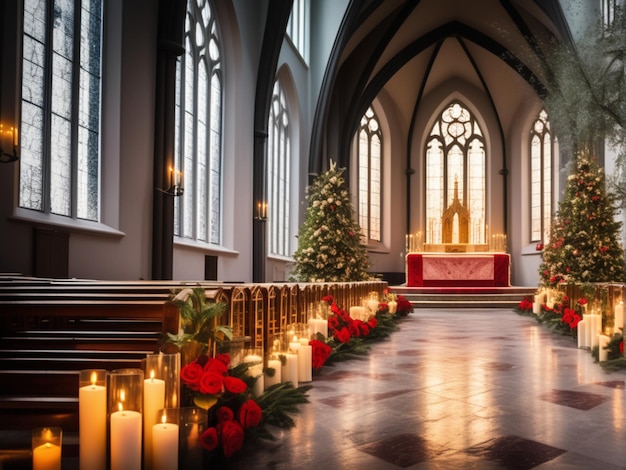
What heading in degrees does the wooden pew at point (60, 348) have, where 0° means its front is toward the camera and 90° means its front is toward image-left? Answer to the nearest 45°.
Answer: approximately 180°

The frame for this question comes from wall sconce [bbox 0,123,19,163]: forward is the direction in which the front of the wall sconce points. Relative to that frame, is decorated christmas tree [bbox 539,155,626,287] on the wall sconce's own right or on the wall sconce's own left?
on the wall sconce's own left

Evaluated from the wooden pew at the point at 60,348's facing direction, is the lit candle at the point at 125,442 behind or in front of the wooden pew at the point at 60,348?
behind

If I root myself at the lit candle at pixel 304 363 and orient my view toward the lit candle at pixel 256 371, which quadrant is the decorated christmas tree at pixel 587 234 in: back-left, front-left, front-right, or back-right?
back-left

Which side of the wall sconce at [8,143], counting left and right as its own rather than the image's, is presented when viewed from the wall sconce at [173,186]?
left

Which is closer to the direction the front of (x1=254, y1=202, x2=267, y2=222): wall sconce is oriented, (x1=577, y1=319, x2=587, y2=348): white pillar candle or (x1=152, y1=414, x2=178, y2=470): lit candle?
the white pillar candle
